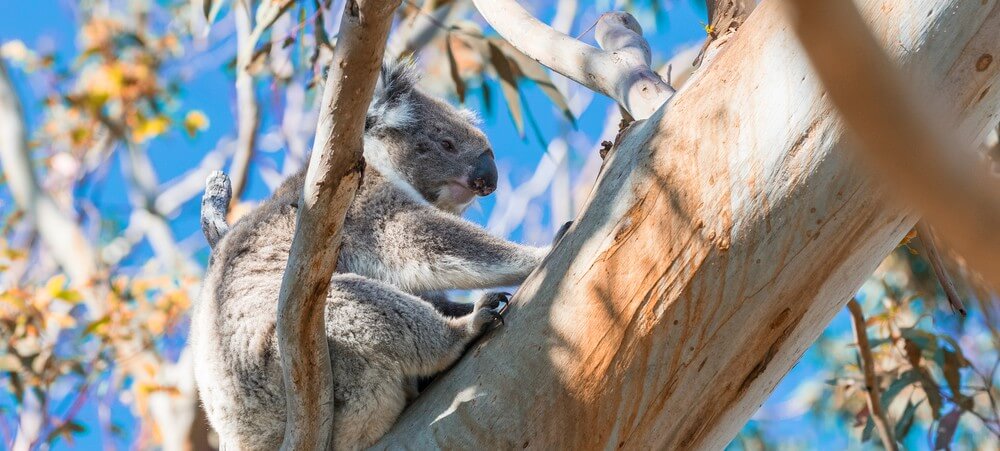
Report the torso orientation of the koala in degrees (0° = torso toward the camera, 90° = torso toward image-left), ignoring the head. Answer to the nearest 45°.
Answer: approximately 270°

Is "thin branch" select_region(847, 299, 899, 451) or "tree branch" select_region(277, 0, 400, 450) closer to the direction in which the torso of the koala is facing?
the thin branch

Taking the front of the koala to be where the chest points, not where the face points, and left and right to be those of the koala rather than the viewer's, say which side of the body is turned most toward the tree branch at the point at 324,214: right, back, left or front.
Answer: right

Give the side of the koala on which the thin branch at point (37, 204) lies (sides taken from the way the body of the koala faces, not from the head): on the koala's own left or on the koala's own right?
on the koala's own left

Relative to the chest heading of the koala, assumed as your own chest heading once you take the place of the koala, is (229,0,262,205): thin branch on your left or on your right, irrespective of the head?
on your left

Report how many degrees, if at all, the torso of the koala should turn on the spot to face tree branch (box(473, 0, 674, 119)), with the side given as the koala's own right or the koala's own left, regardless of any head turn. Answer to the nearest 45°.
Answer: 0° — it already faces it

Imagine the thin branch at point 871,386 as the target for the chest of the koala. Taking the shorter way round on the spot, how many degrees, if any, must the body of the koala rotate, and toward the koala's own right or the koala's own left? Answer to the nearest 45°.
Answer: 0° — it already faces it
